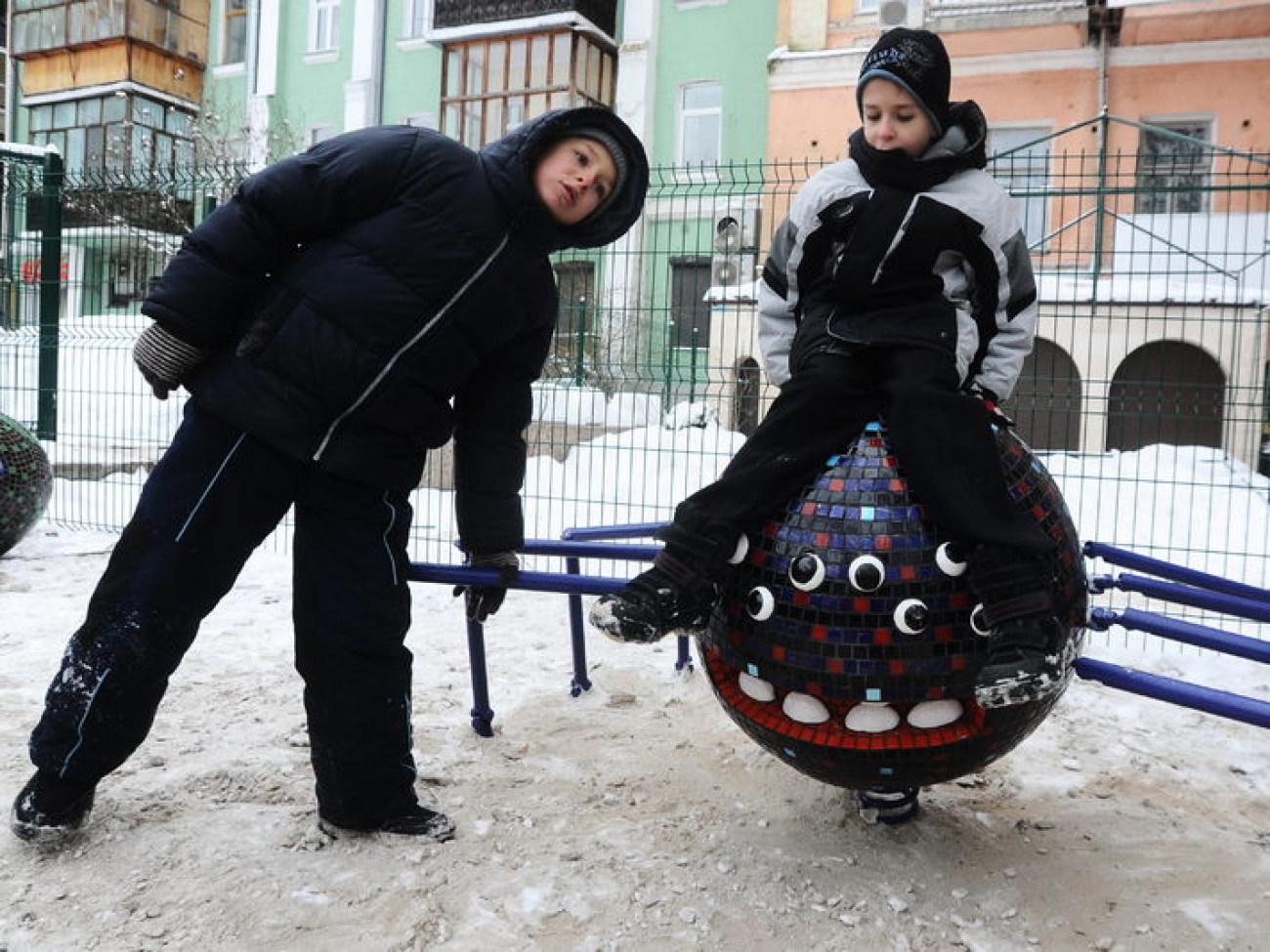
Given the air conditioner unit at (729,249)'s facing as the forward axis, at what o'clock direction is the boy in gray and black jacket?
The boy in gray and black jacket is roughly at 12 o'clock from the air conditioner unit.

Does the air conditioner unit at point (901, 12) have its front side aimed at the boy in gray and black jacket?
yes

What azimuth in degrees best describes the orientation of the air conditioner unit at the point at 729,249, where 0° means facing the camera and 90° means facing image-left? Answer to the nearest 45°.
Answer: approximately 0°

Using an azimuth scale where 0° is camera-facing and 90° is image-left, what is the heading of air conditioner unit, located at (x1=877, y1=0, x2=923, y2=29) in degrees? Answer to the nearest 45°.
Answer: approximately 0°

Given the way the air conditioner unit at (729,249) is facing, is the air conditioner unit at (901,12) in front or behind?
behind

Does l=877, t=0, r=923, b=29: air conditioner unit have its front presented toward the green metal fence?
yes

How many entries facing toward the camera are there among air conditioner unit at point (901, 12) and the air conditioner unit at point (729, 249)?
2

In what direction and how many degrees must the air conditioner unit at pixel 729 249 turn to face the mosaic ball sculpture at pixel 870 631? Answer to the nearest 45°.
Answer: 0° — it already faces it

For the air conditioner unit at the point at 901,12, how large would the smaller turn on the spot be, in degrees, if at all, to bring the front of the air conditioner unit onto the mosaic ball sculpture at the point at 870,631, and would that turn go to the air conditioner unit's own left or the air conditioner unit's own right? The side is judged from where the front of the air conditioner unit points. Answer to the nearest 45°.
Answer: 0° — it already faces it
